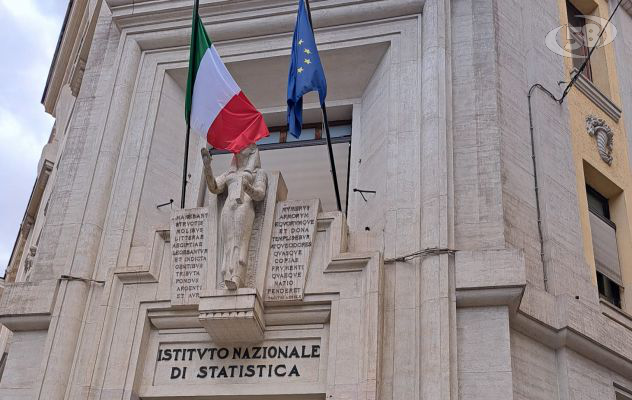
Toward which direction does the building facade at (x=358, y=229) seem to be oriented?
toward the camera
